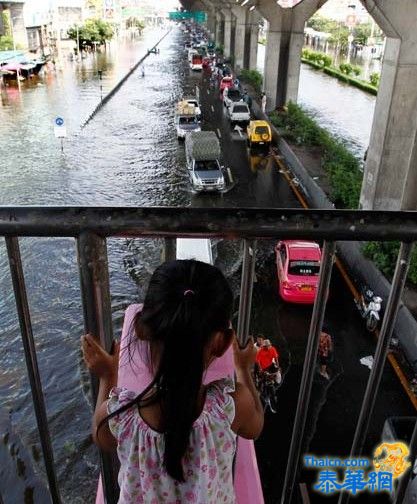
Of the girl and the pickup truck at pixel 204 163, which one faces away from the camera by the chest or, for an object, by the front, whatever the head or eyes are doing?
the girl

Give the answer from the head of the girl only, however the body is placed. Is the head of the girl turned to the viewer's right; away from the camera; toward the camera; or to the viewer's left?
away from the camera

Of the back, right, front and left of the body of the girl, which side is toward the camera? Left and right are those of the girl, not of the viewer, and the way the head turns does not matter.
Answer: back

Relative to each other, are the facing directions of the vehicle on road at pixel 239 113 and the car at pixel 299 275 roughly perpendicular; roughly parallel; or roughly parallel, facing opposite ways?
roughly parallel

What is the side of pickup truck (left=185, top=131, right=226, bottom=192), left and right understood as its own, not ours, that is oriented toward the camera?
front

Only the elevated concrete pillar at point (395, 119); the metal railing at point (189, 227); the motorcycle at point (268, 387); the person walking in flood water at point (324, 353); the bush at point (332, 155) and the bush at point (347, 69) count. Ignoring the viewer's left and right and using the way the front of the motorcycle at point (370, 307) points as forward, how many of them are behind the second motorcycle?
3

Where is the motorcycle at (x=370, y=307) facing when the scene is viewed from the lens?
facing the viewer

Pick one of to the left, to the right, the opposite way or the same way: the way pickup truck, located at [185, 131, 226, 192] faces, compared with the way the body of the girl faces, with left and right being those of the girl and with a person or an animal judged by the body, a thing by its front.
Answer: the opposite way
